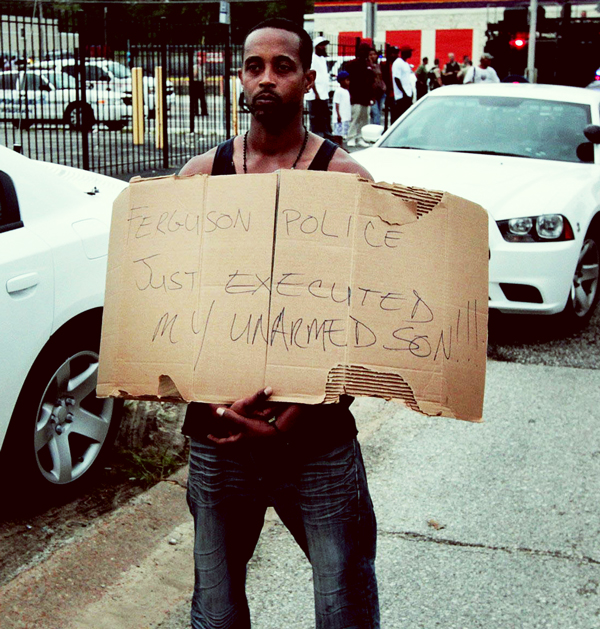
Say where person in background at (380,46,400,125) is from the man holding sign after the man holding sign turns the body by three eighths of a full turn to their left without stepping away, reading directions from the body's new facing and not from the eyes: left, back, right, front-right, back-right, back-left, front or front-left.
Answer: front-left

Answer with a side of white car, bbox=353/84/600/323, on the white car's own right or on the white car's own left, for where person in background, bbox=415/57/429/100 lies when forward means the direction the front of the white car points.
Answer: on the white car's own right

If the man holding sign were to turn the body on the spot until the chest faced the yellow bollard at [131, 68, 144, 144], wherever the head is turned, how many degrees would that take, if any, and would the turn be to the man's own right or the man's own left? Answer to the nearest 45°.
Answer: approximately 180°

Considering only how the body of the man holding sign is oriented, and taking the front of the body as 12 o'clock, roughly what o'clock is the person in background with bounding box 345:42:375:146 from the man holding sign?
The person in background is roughly at 6 o'clock from the man holding sign.

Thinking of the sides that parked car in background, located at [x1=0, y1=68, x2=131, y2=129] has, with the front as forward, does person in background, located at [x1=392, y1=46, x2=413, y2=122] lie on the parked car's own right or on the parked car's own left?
on the parked car's own left

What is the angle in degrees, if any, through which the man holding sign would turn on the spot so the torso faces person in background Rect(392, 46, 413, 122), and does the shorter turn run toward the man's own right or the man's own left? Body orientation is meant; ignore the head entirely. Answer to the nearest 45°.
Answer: approximately 180°

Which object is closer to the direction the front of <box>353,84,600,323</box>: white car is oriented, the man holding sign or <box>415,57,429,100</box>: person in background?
the man holding sign

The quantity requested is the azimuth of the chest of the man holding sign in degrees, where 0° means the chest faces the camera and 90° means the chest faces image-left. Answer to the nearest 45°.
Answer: approximately 0°

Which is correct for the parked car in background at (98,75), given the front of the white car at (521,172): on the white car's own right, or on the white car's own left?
on the white car's own right

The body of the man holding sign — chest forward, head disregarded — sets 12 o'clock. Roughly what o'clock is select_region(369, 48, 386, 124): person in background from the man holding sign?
The person in background is roughly at 6 o'clock from the man holding sign.
